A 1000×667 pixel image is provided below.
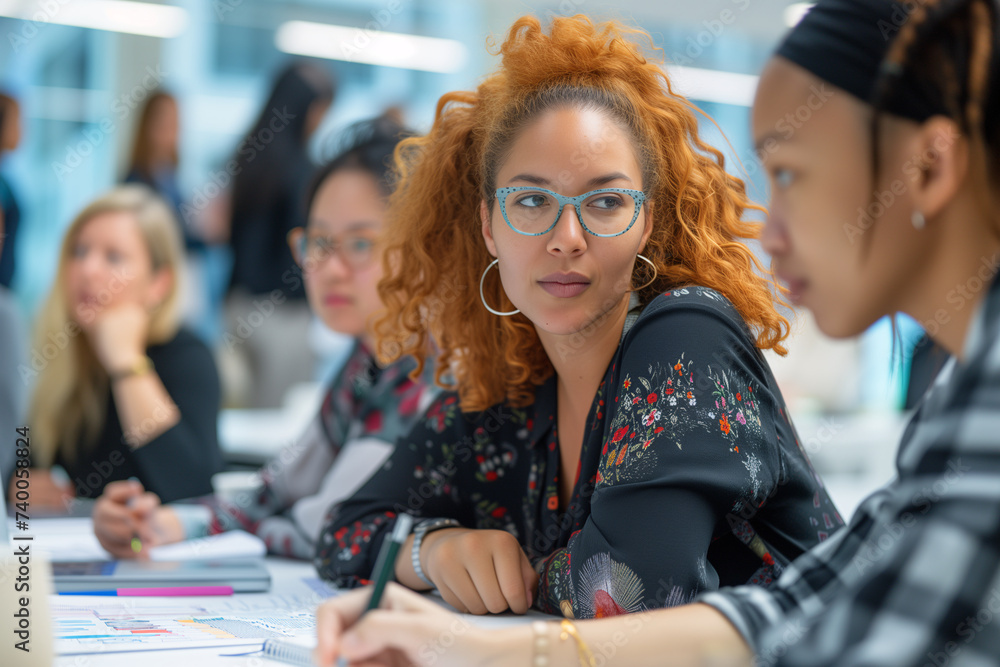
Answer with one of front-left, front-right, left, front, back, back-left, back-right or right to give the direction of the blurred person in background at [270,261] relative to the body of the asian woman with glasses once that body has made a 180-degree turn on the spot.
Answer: front-left

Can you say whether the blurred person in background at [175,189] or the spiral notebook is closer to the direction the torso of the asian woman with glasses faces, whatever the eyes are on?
the spiral notebook

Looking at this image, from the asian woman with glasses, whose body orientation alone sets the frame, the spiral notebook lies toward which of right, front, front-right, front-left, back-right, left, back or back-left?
front-left

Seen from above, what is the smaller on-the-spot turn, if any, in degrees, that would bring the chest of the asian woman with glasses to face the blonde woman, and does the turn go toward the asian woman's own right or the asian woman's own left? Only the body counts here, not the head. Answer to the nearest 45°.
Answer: approximately 90° to the asian woman's own right

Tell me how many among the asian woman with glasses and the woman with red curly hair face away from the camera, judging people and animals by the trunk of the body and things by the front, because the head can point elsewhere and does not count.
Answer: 0

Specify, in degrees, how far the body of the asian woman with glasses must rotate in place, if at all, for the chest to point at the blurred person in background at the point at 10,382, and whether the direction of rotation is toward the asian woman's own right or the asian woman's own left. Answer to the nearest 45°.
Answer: approximately 90° to the asian woman's own right

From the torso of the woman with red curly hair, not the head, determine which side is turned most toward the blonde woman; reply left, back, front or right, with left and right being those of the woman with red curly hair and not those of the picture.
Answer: right

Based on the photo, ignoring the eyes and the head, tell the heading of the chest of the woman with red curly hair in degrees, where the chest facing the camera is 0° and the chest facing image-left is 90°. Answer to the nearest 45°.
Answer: approximately 45°

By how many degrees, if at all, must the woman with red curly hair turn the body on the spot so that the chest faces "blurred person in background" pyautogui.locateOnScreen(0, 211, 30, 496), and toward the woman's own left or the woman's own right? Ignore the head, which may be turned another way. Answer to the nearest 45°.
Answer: approximately 90° to the woman's own right
